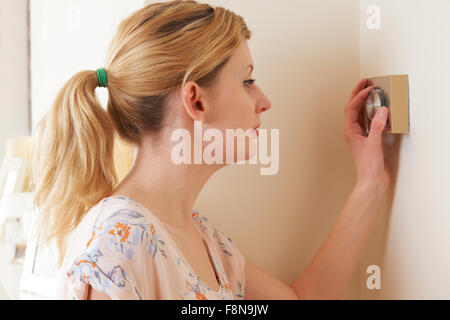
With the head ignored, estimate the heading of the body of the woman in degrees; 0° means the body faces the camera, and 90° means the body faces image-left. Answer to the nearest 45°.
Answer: approximately 270°

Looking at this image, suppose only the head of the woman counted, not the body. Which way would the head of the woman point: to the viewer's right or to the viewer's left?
to the viewer's right
